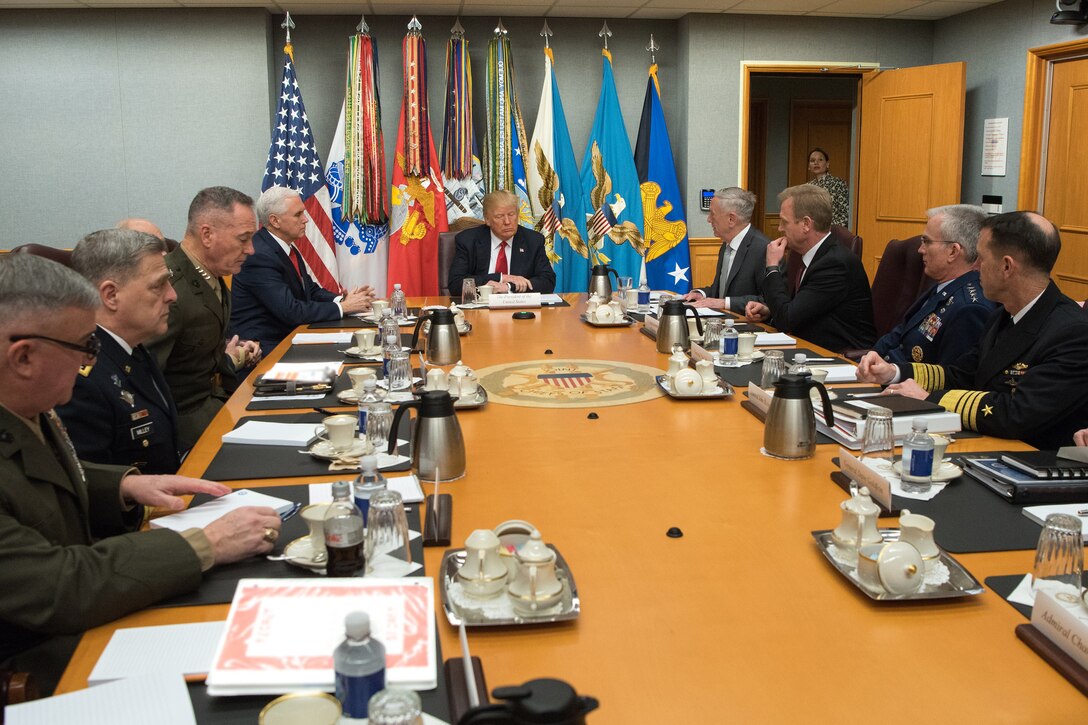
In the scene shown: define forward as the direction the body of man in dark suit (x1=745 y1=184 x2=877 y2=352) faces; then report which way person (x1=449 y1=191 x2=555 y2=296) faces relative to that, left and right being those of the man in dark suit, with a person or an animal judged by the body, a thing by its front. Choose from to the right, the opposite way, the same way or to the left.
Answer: to the left

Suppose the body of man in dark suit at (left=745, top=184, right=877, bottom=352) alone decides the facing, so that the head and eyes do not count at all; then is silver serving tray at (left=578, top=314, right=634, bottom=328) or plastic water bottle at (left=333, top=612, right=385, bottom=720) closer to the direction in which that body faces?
the silver serving tray

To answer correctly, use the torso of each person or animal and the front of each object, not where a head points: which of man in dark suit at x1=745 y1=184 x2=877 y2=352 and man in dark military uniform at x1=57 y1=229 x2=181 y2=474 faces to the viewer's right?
man in dark military uniform at x1=57 y1=229 x2=181 y2=474

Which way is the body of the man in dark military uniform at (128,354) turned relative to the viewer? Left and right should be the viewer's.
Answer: facing to the right of the viewer

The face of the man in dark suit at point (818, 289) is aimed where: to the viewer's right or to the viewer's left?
to the viewer's left

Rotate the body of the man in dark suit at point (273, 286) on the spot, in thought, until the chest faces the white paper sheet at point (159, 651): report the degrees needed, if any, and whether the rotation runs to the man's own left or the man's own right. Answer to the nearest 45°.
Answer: approximately 90° to the man's own right

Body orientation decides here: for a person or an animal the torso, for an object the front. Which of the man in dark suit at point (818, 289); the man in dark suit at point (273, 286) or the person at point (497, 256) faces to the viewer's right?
the man in dark suit at point (273, 286)

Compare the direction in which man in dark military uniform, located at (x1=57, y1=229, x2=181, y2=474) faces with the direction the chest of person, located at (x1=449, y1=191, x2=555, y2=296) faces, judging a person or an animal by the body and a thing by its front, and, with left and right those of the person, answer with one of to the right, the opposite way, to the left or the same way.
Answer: to the left

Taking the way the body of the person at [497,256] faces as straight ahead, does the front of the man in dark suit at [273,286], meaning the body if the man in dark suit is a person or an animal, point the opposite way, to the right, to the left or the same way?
to the left

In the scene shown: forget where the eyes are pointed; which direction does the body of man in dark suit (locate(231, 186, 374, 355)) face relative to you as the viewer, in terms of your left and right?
facing to the right of the viewer

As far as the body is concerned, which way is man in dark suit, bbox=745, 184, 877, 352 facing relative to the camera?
to the viewer's left

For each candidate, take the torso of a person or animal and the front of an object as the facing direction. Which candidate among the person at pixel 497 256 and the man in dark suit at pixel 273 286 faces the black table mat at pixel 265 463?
the person

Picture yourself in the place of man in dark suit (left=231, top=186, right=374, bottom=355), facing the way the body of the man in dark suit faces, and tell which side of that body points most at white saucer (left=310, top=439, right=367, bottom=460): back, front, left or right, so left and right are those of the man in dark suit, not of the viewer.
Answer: right
